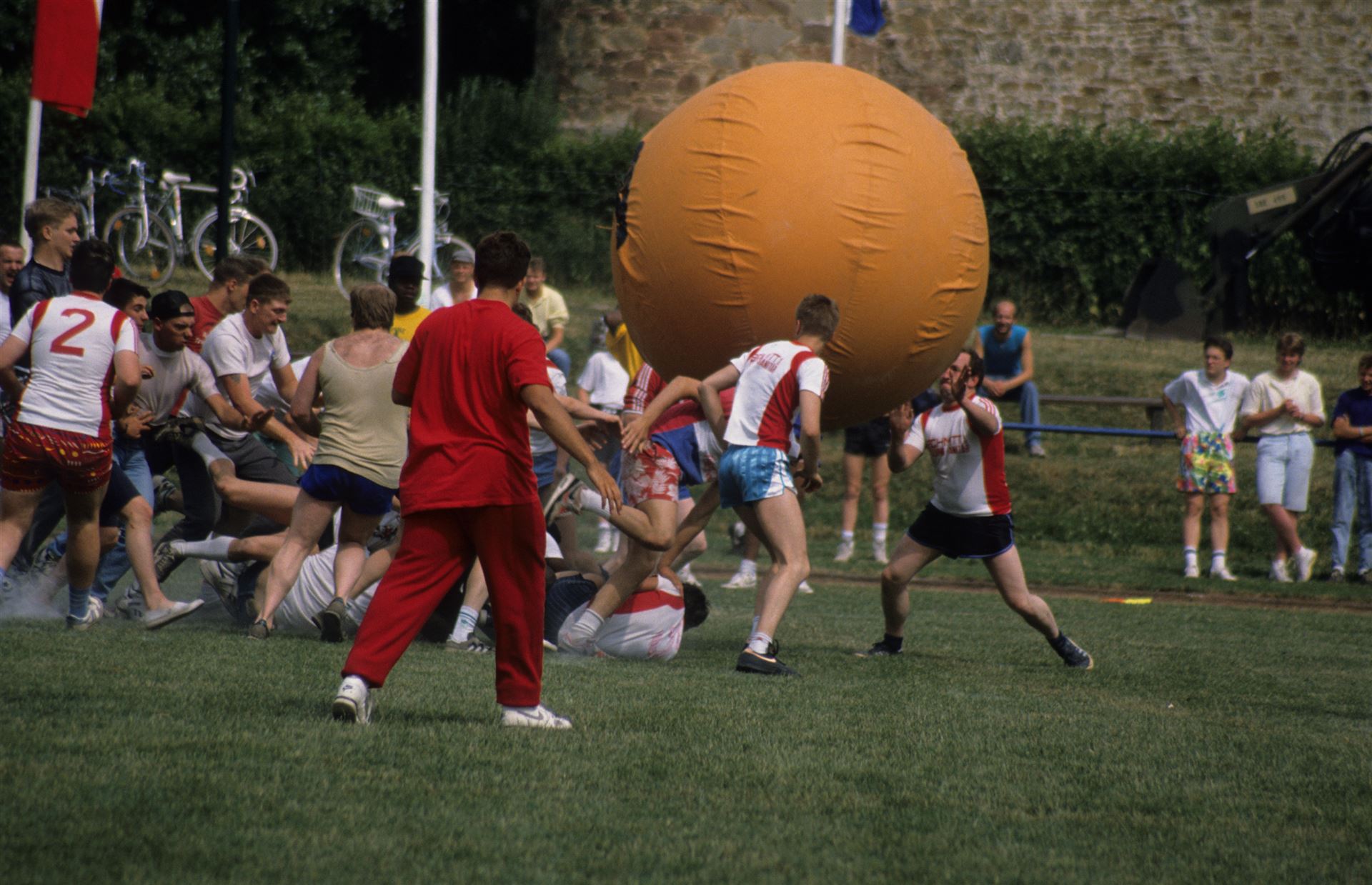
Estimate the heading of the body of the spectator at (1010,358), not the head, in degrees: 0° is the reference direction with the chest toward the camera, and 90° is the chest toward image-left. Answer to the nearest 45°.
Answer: approximately 0°

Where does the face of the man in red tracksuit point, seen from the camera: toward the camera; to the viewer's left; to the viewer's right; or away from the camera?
away from the camera

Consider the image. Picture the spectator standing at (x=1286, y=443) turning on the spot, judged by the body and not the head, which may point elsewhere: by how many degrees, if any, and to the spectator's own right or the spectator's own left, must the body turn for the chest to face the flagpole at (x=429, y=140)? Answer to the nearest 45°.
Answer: approximately 90° to the spectator's own right

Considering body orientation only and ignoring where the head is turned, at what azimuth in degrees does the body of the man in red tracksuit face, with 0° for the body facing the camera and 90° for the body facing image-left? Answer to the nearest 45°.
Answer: approximately 225°

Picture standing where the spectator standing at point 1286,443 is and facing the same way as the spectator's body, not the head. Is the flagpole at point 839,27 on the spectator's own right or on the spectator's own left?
on the spectator's own right

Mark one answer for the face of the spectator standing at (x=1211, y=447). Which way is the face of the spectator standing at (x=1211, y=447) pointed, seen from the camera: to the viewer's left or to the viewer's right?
to the viewer's left
